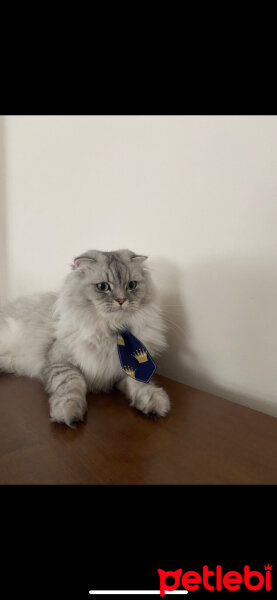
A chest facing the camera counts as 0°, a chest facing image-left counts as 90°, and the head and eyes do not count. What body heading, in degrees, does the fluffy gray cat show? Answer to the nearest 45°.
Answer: approximately 315°
